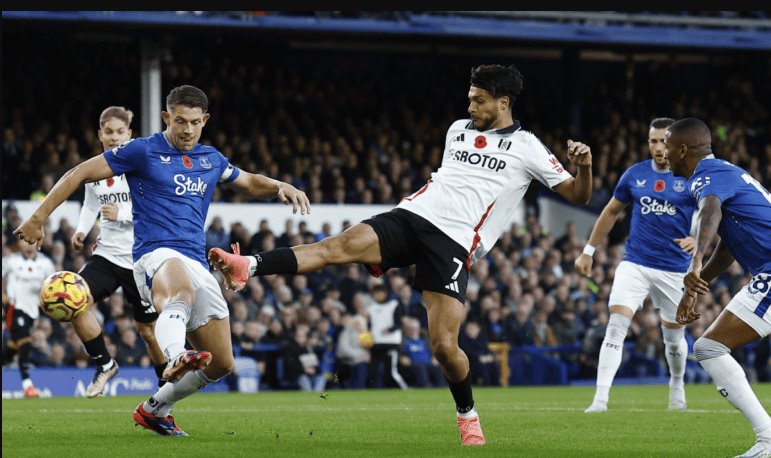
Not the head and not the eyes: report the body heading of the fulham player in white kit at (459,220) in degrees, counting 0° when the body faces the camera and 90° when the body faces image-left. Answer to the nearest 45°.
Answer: approximately 45°

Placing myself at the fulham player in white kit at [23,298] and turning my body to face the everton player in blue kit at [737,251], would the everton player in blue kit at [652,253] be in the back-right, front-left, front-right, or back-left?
front-left

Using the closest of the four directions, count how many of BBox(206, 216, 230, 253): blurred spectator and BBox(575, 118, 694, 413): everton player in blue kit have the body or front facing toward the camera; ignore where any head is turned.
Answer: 2

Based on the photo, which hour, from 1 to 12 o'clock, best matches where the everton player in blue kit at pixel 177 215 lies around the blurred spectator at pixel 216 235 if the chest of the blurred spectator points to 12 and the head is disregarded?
The everton player in blue kit is roughly at 12 o'clock from the blurred spectator.

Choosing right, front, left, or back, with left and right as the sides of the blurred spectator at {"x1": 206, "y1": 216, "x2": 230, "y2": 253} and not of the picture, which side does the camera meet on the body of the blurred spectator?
front

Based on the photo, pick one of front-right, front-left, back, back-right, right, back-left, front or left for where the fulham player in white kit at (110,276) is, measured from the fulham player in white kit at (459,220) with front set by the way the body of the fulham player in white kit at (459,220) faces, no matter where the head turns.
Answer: right

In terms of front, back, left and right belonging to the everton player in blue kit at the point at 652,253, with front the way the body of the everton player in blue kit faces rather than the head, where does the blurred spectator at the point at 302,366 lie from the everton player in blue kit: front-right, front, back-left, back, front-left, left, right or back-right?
back-right

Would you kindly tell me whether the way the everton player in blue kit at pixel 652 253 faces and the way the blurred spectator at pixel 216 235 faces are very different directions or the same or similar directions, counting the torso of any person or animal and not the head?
same or similar directions

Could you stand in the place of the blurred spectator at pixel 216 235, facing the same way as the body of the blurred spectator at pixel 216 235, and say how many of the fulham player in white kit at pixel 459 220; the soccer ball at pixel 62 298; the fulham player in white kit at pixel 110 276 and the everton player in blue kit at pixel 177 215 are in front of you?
4

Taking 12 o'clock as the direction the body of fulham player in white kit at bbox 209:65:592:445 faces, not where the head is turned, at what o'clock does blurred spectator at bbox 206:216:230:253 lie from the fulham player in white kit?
The blurred spectator is roughly at 4 o'clock from the fulham player in white kit.

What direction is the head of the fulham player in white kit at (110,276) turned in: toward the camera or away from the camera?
toward the camera

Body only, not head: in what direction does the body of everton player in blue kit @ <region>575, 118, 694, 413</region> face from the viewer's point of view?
toward the camera

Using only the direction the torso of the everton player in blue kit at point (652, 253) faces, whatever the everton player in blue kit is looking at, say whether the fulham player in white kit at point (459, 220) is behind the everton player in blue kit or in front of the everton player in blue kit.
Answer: in front

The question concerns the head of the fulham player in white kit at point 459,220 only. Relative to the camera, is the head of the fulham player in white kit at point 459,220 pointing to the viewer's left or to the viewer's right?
to the viewer's left

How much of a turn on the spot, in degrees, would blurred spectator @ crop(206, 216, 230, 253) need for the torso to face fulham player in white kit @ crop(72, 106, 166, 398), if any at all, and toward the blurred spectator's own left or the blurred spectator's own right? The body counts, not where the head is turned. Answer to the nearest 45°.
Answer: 0° — they already face them

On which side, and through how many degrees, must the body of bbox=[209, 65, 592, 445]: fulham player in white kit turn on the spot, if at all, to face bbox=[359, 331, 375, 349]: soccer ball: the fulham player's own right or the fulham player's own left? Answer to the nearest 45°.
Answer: approximately 135° to the fulham player's own right
